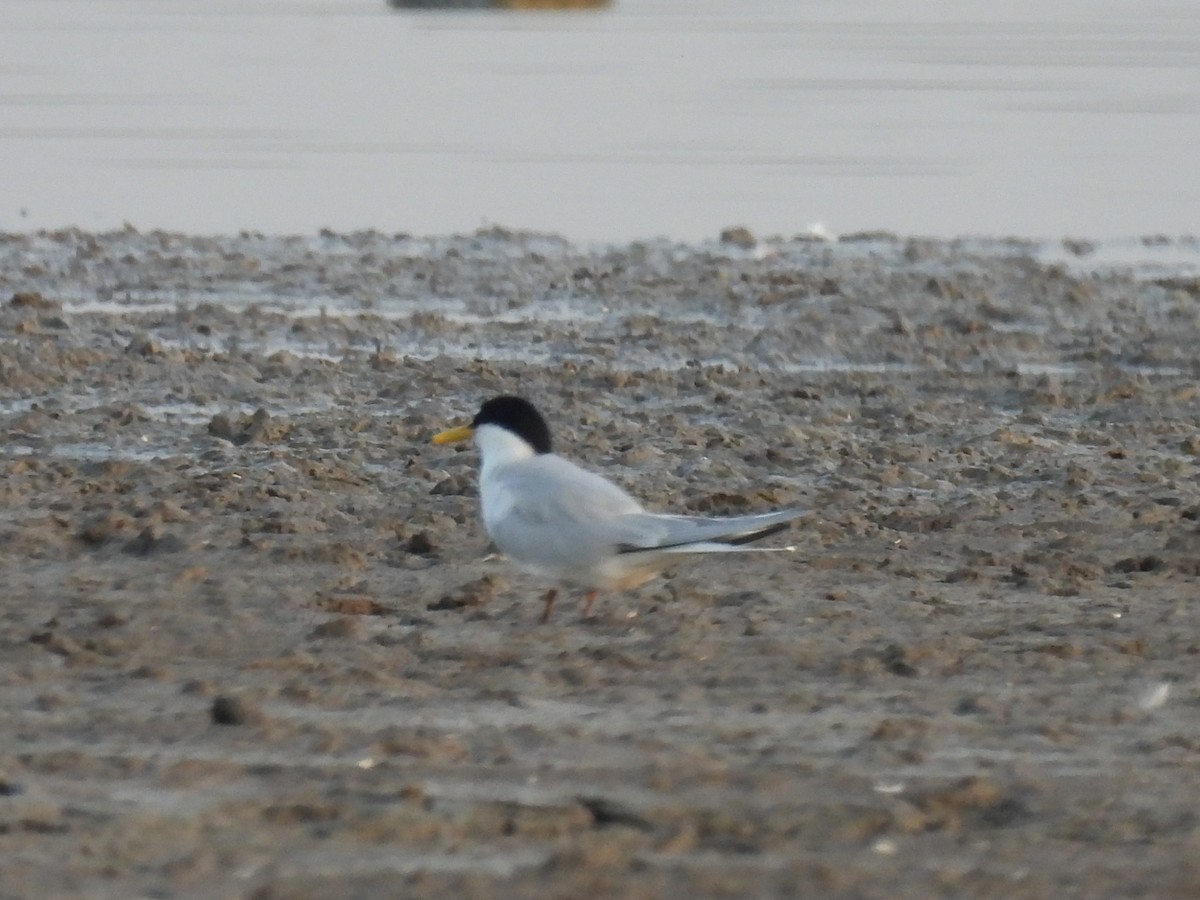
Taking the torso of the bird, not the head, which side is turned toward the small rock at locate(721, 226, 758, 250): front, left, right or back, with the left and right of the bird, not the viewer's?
right

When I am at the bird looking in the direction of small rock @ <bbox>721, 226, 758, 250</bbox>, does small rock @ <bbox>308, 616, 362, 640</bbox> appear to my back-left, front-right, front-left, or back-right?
back-left

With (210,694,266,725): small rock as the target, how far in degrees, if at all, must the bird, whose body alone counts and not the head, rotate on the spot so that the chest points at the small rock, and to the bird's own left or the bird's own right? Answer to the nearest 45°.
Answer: approximately 45° to the bird's own left

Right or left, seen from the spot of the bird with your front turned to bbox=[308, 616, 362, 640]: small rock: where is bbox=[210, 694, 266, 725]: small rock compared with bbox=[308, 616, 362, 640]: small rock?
left

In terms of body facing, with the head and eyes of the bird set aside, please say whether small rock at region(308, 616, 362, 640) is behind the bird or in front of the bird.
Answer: in front

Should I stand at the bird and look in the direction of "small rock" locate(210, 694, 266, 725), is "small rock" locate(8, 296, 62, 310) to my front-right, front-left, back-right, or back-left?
back-right

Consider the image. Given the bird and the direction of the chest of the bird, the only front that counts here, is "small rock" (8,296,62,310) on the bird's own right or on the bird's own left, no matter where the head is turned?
on the bird's own right

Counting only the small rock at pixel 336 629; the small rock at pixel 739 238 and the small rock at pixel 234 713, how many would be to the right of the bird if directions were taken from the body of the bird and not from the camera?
1

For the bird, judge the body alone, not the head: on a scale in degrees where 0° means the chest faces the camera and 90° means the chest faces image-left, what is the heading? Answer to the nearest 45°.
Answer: approximately 90°
